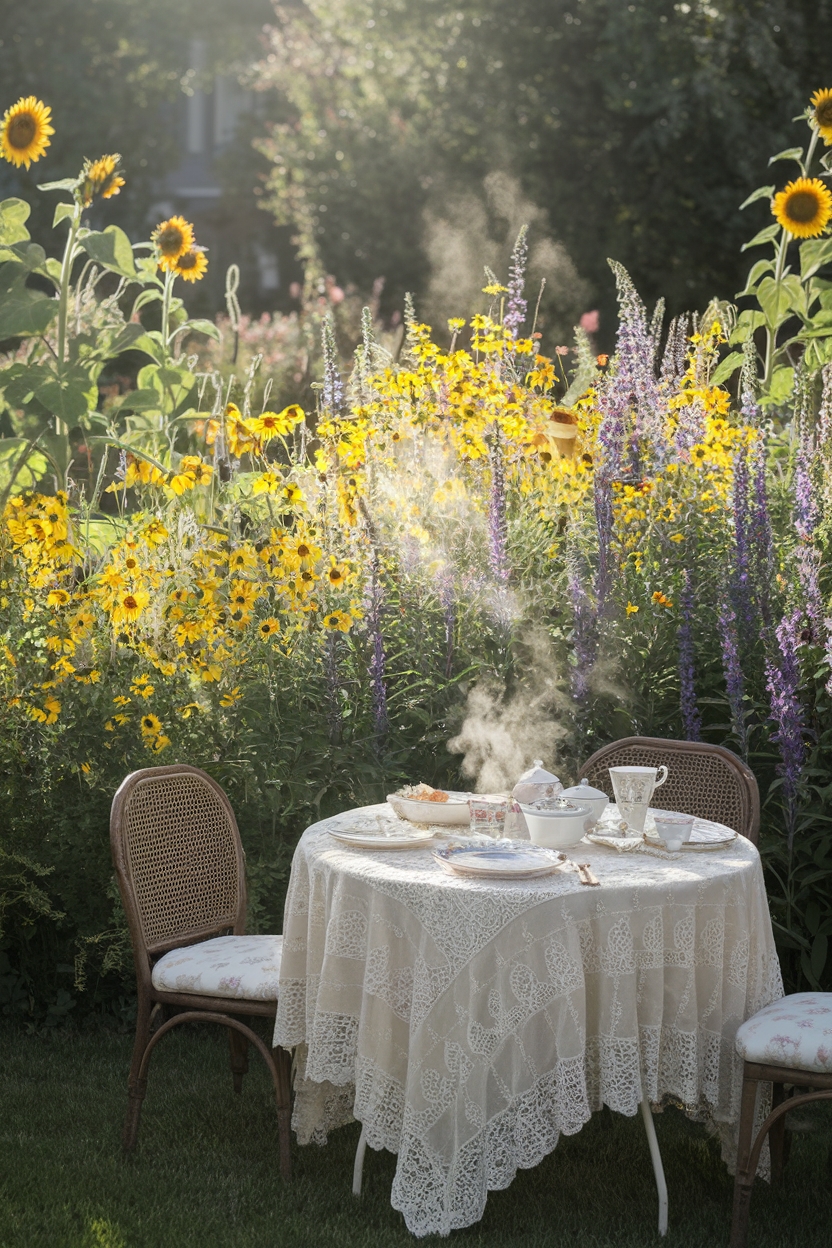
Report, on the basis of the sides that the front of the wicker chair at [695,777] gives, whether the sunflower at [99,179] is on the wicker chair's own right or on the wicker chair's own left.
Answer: on the wicker chair's own right

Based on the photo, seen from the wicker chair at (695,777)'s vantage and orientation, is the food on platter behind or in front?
in front

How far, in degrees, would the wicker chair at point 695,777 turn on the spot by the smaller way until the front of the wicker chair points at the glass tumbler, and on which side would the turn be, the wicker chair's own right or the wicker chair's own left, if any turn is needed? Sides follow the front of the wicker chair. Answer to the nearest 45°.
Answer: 0° — it already faces it

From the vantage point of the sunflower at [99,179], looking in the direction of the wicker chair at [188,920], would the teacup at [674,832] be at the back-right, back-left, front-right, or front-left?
front-left

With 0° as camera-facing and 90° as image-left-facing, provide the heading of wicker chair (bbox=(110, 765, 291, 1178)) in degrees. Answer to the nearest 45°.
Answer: approximately 315°

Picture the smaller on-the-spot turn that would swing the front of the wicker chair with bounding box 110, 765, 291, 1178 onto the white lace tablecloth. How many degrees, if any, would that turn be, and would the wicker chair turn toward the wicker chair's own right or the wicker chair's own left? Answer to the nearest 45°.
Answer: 0° — it already faces it

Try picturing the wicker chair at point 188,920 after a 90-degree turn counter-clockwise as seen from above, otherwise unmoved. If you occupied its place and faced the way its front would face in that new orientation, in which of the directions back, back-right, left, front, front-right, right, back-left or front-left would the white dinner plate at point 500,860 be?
right

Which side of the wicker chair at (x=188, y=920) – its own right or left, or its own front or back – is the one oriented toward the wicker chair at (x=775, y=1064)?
front

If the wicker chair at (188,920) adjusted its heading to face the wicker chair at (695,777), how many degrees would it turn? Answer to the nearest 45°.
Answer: approximately 45° to its left

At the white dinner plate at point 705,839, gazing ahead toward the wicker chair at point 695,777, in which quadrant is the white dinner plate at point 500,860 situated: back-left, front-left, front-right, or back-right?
back-left

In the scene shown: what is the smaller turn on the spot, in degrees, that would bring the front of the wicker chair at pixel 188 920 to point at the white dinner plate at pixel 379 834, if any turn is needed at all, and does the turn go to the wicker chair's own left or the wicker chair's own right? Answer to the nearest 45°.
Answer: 0° — it already faces it

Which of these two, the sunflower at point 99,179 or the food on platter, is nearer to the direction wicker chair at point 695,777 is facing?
the food on platter
